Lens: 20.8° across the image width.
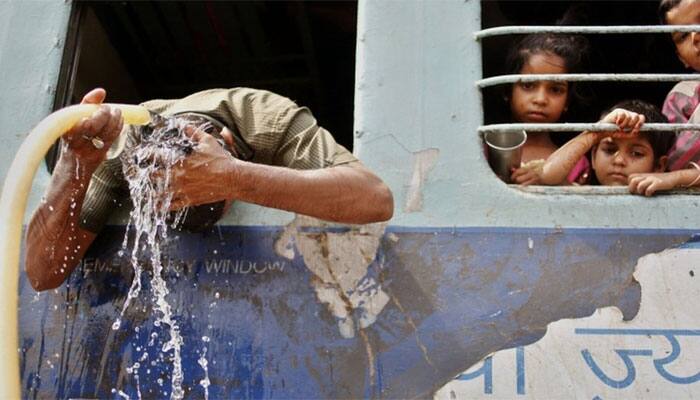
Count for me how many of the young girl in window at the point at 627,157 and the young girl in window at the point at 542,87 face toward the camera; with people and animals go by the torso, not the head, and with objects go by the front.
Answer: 2

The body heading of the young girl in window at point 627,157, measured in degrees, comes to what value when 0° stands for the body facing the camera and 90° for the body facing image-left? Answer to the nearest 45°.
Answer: approximately 0°

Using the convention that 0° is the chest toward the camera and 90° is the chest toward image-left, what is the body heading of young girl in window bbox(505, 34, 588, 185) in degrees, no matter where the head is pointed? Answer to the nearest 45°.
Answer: approximately 0°
